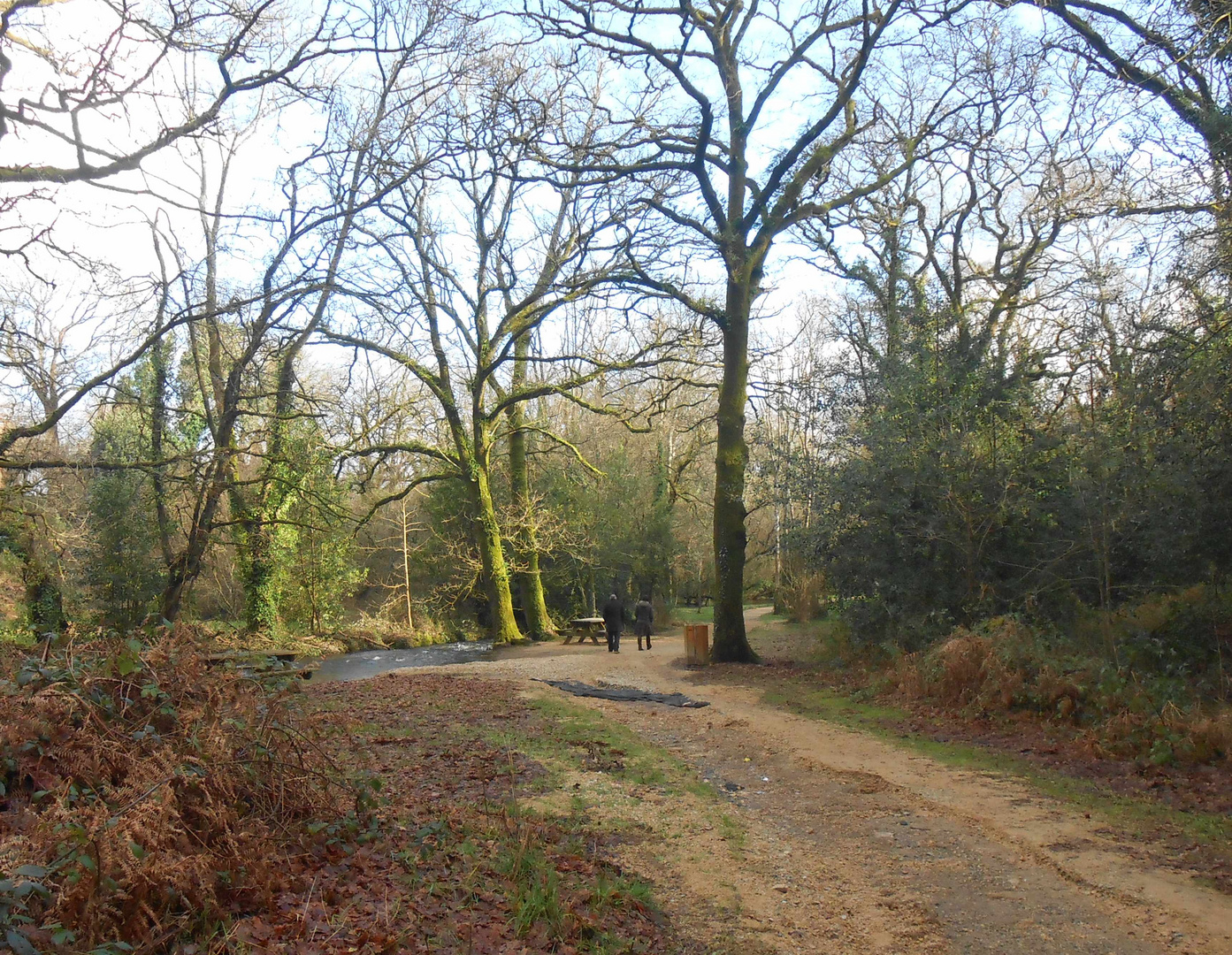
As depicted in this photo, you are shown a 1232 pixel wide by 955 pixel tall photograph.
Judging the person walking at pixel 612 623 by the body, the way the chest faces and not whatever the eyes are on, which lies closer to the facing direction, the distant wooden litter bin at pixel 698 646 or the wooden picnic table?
the wooden picnic table

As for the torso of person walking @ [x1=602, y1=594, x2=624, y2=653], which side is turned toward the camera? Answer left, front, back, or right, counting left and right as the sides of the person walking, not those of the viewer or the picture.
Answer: back

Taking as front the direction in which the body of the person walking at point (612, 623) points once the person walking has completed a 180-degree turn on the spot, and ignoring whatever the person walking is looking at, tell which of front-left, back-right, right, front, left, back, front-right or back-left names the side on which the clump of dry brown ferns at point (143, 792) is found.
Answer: front

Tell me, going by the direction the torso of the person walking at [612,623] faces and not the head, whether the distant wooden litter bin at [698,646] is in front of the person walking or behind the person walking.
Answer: behind

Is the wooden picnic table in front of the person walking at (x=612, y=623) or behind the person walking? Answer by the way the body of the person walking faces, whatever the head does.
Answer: in front

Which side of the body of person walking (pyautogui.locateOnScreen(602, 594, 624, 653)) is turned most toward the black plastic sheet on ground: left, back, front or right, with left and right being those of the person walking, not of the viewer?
back
